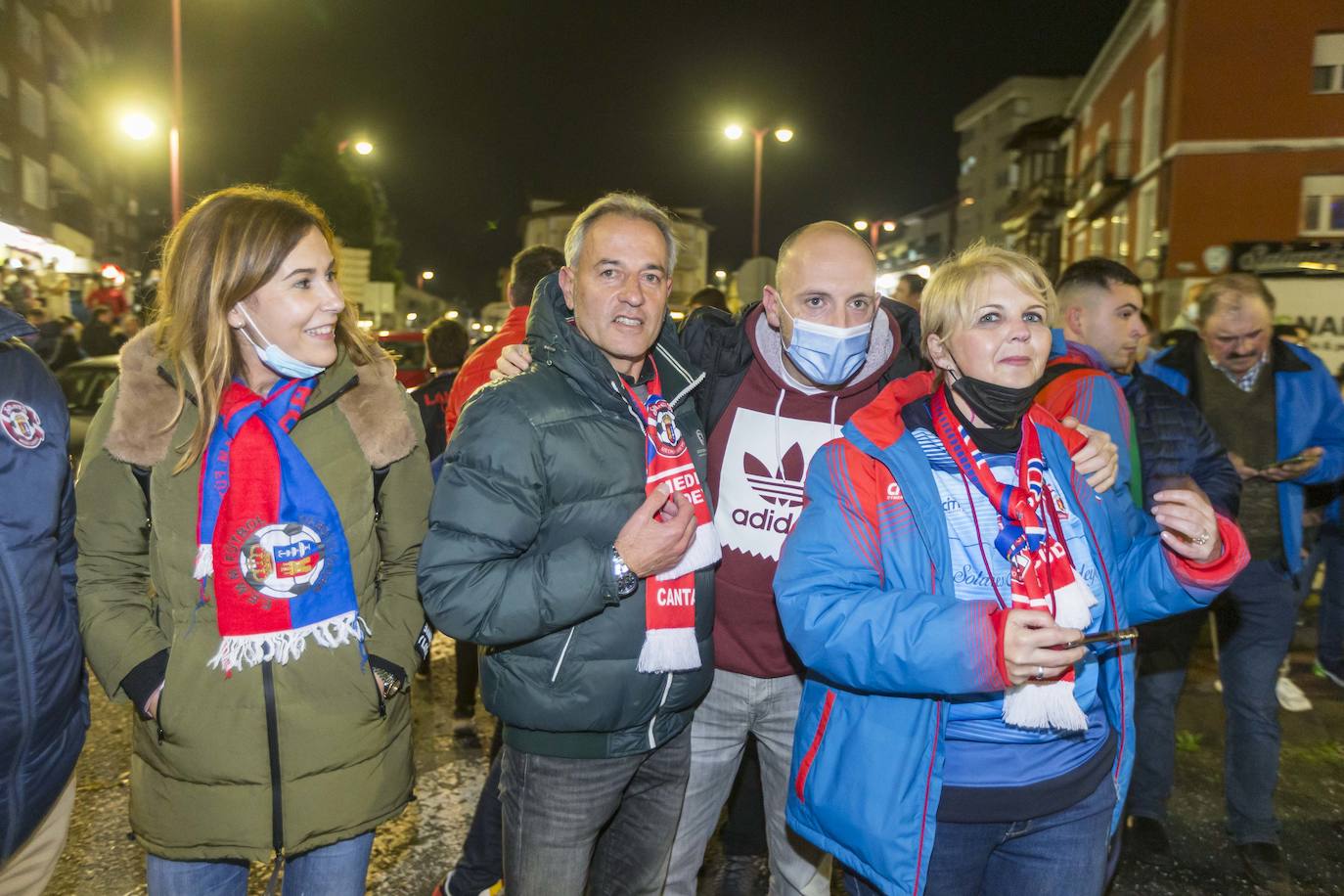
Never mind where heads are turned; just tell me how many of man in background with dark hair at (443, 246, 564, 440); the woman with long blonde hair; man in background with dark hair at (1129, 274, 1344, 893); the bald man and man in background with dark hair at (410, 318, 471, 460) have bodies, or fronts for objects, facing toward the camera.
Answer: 3

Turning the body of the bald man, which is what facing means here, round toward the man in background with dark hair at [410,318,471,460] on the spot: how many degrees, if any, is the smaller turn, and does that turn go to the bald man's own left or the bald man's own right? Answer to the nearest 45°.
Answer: approximately 135° to the bald man's own right

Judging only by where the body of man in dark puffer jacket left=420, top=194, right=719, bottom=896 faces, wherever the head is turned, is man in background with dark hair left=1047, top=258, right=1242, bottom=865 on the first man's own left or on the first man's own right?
on the first man's own left

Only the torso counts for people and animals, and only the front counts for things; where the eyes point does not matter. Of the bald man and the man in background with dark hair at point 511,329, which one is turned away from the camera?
the man in background with dark hair

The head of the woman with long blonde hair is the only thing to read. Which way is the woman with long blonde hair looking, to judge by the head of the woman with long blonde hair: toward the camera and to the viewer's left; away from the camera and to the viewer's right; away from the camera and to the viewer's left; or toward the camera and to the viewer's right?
toward the camera and to the viewer's right

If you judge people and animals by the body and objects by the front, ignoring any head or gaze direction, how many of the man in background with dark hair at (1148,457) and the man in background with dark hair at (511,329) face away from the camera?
1

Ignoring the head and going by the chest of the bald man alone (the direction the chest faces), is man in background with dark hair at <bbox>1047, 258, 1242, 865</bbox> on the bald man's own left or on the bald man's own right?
on the bald man's own left

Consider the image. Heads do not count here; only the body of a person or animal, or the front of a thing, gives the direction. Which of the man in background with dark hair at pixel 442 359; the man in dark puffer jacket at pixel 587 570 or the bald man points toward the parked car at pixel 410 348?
the man in background with dark hair

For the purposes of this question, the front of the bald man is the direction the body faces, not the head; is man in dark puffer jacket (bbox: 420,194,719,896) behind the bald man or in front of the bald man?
in front

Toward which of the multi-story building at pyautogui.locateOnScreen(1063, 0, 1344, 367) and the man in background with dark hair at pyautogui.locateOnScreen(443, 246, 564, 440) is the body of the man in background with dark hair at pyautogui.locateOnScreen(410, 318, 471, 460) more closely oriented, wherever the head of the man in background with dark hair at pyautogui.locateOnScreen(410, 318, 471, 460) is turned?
the multi-story building

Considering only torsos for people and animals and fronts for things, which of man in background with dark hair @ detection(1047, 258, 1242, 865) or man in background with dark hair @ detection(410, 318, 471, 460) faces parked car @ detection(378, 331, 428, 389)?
man in background with dark hair @ detection(410, 318, 471, 460)

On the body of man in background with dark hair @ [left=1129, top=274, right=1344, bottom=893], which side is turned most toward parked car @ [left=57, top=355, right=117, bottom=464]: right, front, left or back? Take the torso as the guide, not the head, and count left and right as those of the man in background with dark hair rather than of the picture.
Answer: right
